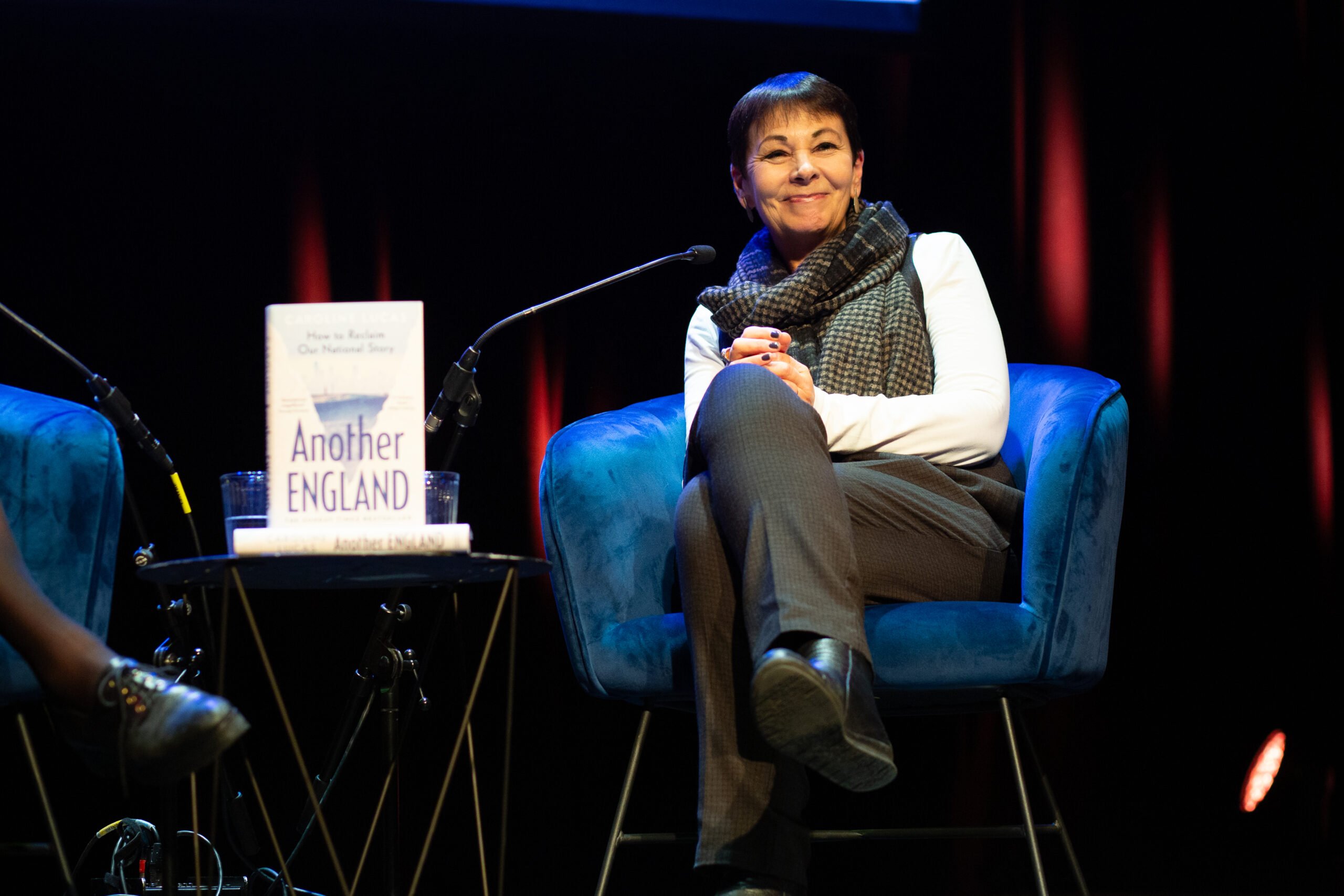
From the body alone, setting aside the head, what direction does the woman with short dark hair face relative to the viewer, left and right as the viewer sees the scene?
facing the viewer and to the left of the viewer

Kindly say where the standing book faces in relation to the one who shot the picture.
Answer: facing the viewer

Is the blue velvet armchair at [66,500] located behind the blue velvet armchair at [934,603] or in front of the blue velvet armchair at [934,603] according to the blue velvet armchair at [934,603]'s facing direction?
in front

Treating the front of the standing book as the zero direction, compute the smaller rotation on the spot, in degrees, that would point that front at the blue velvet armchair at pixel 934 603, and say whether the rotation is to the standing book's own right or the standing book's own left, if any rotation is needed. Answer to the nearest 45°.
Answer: approximately 90° to the standing book's own left

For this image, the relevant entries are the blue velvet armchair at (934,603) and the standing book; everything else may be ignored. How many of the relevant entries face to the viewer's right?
0

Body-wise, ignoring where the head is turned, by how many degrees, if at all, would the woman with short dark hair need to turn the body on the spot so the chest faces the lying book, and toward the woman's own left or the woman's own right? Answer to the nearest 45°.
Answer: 0° — they already face it

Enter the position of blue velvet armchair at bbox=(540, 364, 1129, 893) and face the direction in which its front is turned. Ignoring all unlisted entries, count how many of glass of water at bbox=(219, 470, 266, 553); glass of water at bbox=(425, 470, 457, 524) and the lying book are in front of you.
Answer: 3

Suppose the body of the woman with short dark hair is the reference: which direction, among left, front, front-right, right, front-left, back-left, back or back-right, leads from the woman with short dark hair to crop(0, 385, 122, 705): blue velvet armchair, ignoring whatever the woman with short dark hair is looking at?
front-right
